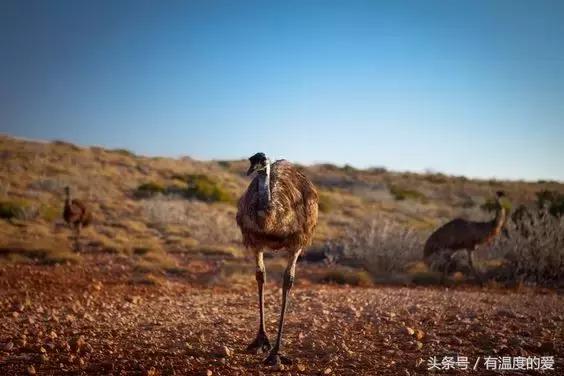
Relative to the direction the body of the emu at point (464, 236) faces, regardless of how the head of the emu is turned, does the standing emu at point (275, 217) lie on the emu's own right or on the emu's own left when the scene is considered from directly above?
on the emu's own right

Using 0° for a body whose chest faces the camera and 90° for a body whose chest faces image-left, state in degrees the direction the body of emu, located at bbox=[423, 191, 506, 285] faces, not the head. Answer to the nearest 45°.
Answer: approximately 270°

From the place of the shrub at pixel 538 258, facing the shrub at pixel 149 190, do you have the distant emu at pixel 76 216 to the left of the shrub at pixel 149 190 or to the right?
left

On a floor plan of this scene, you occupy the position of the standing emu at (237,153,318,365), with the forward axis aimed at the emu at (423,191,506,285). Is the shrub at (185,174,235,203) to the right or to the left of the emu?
left

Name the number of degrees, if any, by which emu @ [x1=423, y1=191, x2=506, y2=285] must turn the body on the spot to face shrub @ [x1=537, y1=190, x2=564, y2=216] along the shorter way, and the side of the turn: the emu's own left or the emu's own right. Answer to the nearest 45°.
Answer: approximately 90° to the emu's own left

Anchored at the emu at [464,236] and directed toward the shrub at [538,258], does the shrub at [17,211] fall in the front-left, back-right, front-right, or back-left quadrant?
back-left

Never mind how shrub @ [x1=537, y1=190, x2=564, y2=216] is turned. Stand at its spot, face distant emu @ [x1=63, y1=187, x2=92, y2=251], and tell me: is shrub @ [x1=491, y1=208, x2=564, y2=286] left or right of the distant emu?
left
